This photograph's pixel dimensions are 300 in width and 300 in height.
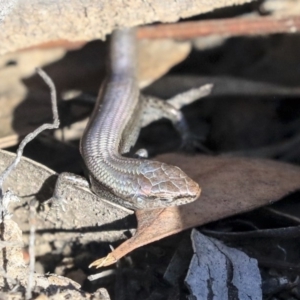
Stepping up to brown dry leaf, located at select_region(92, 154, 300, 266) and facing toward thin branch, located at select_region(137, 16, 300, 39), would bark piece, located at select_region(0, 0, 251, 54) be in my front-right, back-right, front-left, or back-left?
front-left

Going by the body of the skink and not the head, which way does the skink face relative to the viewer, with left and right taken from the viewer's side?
facing the viewer and to the right of the viewer

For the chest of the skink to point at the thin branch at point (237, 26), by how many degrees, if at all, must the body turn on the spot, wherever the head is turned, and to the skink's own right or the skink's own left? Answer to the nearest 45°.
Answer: approximately 90° to the skink's own left
